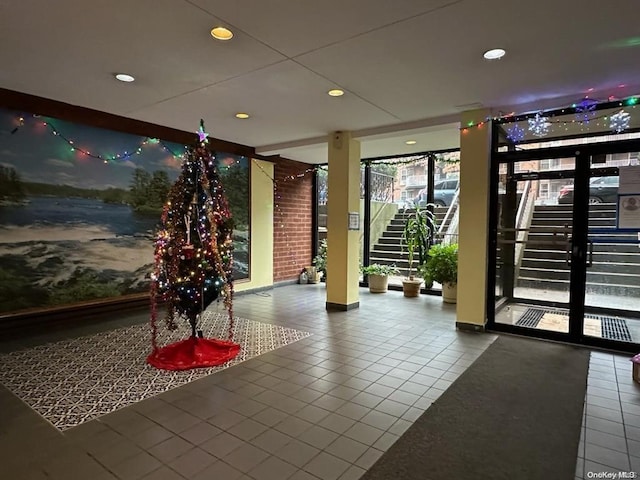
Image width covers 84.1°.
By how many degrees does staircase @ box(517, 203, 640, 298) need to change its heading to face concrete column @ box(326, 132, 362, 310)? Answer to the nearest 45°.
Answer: approximately 90° to its right

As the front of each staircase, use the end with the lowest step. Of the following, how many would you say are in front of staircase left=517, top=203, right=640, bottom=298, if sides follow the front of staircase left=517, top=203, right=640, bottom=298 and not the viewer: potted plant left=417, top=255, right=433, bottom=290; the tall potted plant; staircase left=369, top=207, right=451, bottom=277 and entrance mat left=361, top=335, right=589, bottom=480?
1

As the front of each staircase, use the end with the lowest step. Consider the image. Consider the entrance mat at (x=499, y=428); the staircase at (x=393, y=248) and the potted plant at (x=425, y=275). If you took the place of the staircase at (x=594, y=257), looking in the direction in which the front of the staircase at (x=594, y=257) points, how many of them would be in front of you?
1

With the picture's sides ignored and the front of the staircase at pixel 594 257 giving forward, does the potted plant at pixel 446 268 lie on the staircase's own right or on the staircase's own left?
on the staircase's own right

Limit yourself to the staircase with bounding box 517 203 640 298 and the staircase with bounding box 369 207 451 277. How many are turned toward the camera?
2

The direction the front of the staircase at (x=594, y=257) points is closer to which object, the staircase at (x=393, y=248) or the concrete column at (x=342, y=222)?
the concrete column

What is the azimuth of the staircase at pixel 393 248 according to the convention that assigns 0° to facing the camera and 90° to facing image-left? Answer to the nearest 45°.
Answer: approximately 0°

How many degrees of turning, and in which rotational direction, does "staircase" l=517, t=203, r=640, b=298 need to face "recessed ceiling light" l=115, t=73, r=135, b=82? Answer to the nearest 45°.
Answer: approximately 45° to its right

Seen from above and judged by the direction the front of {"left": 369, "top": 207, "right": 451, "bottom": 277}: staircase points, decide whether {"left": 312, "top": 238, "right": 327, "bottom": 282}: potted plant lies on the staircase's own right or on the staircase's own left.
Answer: on the staircase's own right
